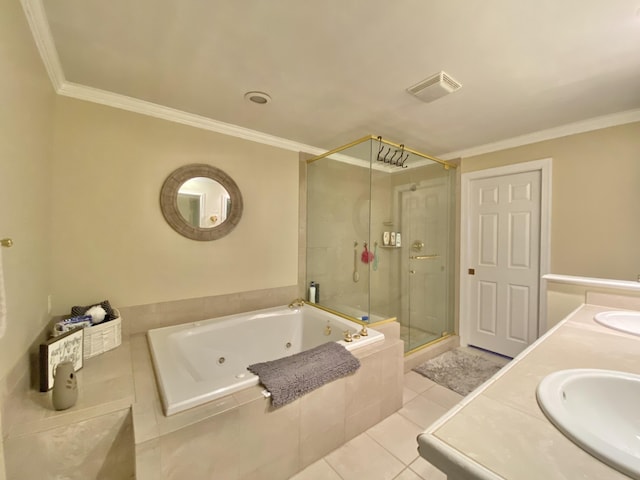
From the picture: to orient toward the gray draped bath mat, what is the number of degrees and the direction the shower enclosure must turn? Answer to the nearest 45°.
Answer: approximately 45° to its right

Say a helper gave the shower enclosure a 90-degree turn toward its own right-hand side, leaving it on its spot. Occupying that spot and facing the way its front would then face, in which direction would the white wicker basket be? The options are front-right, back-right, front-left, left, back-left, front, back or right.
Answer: front

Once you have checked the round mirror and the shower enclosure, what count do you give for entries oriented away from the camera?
0

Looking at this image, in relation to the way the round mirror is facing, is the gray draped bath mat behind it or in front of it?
in front

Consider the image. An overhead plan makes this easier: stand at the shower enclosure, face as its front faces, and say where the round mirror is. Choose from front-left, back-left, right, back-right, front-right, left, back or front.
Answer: right

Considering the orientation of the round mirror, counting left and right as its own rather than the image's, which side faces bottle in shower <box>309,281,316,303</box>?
left

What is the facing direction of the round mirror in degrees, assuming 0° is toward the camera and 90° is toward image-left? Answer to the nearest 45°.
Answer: approximately 0°

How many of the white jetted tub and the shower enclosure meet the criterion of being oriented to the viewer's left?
0

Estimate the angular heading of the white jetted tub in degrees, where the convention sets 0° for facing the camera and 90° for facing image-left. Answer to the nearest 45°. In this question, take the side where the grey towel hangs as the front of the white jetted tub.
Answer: approximately 315°

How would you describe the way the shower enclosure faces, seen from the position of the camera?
facing the viewer and to the right of the viewer

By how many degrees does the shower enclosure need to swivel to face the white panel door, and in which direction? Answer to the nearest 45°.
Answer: approximately 45° to its left
